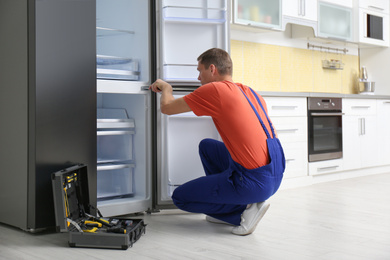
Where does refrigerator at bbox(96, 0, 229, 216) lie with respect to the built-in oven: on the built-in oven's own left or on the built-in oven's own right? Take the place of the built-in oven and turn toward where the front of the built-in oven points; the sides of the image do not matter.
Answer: on the built-in oven's own right

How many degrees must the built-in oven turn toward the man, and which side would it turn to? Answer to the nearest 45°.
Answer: approximately 45° to its right

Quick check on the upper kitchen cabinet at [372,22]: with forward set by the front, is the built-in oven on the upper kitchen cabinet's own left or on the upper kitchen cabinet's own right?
on the upper kitchen cabinet's own right

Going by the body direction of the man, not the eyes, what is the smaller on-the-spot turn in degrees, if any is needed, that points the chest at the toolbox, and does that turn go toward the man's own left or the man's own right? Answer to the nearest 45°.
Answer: approximately 45° to the man's own left

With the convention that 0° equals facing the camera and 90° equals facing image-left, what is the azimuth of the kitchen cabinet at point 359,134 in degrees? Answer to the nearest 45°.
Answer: approximately 315°

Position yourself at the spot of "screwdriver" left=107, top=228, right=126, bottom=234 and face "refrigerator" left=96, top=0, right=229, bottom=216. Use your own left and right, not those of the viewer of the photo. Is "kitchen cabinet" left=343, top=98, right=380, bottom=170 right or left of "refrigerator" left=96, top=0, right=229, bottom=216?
right

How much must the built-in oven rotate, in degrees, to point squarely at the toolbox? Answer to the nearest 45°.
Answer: approximately 90° to its right
